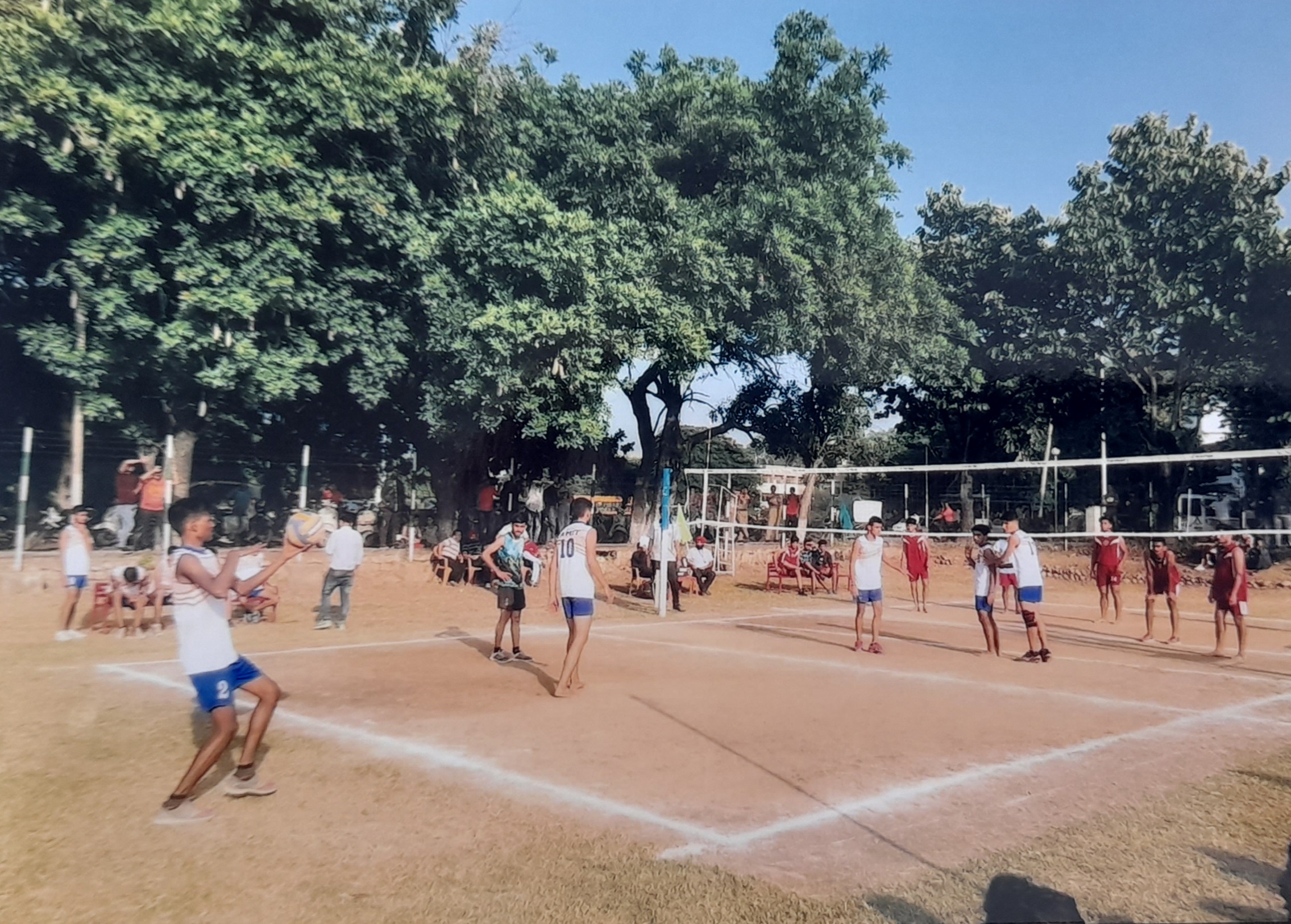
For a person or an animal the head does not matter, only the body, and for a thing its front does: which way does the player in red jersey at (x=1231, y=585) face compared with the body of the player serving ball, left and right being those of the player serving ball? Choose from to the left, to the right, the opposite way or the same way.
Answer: the opposite way

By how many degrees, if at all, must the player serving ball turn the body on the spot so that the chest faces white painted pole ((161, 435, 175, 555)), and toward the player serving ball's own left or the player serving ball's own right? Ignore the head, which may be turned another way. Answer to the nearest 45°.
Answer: approximately 90° to the player serving ball's own left

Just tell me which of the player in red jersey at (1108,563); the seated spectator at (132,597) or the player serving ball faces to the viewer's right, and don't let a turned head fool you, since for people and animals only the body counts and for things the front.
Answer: the player serving ball

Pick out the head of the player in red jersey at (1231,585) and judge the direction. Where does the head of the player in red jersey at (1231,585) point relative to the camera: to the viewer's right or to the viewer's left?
to the viewer's left

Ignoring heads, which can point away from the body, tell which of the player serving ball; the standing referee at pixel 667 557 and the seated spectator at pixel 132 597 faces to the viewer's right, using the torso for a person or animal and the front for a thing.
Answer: the player serving ball

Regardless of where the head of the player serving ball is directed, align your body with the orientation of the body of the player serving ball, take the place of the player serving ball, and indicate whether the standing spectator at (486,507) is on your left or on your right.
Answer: on your left

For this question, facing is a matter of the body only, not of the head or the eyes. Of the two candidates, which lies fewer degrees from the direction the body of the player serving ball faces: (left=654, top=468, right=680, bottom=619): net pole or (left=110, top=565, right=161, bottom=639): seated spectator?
the net pole
